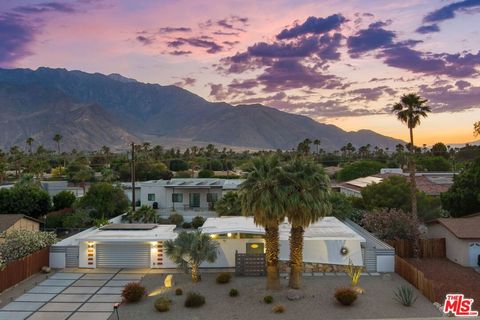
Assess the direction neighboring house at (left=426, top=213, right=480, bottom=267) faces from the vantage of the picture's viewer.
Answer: facing the viewer

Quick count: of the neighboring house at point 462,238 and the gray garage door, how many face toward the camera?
2

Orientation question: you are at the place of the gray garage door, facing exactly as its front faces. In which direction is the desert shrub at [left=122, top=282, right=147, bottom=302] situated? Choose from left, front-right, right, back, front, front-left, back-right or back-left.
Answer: front

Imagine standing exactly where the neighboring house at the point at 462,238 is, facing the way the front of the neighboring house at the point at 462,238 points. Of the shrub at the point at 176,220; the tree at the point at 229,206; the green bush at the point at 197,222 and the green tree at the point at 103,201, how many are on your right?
4

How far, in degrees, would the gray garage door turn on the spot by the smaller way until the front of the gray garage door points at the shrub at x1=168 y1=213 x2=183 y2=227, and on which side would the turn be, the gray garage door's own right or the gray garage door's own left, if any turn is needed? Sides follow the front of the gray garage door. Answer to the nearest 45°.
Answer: approximately 180°

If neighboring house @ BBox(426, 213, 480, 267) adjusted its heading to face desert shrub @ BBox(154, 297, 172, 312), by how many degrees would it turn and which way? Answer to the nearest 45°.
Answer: approximately 45° to its right

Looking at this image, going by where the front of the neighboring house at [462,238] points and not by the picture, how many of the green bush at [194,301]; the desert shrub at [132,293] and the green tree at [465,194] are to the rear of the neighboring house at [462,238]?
1

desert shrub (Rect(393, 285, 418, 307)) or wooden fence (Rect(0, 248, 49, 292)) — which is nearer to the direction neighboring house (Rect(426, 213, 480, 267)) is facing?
the desert shrub

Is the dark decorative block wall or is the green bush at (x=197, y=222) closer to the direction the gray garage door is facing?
the dark decorative block wall

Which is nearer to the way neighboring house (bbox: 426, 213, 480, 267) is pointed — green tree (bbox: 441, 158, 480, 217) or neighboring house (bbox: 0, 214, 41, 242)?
the neighboring house

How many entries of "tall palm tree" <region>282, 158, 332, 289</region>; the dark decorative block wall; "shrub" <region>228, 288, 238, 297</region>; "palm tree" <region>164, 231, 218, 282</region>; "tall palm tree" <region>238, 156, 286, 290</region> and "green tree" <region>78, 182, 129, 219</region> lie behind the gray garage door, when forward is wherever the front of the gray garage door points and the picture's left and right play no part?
1

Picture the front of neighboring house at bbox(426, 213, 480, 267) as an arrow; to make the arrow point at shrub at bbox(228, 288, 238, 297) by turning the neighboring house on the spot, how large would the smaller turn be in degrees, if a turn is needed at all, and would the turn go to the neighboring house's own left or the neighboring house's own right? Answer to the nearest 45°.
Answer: approximately 45° to the neighboring house's own right

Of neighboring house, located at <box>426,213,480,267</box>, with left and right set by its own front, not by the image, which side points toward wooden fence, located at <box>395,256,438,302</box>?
front

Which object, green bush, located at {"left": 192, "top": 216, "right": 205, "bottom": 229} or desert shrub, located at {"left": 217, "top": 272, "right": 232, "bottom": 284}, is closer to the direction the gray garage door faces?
the desert shrub

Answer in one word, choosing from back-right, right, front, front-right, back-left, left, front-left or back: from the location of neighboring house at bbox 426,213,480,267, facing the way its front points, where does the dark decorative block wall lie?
front-right

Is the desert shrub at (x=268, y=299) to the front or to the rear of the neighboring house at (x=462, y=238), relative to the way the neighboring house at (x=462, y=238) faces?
to the front

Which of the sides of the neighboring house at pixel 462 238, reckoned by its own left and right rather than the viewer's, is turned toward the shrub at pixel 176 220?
right

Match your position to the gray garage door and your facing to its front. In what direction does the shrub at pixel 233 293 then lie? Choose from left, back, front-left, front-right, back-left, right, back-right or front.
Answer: front-left

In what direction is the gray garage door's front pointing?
toward the camera
